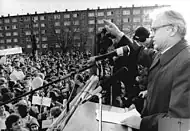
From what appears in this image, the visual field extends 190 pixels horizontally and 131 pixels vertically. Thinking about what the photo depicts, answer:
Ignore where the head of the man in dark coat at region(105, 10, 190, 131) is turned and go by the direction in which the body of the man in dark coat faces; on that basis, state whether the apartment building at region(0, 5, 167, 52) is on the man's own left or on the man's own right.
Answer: on the man's own right

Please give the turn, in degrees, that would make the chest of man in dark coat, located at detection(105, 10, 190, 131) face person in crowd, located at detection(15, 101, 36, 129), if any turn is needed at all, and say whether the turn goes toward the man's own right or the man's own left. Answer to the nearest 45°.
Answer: approximately 45° to the man's own right

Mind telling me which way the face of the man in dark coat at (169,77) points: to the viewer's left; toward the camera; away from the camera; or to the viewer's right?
to the viewer's left

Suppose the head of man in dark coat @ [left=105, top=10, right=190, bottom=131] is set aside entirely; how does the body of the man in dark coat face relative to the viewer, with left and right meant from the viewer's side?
facing to the left of the viewer
